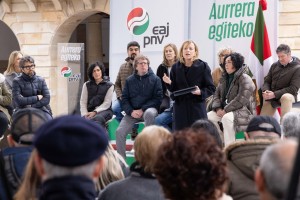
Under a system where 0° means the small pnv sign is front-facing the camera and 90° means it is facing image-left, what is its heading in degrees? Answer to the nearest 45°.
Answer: approximately 0°

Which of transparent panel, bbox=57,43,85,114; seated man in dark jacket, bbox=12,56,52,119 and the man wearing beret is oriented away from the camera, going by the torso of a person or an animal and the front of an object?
the man wearing beret

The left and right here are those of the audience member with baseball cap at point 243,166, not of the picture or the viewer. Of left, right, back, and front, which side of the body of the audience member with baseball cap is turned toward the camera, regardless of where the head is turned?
back

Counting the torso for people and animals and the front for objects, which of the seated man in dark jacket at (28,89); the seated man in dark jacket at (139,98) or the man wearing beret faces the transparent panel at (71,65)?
the man wearing beret

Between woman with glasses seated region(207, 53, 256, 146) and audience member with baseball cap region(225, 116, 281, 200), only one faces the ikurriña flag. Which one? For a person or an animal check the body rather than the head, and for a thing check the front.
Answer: the audience member with baseball cap

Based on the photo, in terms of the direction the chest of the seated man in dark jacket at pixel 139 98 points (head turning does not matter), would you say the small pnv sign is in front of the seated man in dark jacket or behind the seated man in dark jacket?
behind

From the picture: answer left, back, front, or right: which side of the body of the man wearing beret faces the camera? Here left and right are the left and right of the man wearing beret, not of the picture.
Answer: back

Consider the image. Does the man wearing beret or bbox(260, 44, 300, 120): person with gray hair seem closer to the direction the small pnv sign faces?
the man wearing beret

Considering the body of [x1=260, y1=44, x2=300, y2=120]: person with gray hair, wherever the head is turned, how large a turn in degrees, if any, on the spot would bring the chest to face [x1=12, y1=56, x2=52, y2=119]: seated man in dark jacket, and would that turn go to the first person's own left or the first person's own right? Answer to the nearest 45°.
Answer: approximately 45° to the first person's own right

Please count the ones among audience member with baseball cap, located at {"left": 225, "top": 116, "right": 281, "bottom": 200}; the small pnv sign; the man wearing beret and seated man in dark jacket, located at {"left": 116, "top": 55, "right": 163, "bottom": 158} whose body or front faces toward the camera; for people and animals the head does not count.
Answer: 2

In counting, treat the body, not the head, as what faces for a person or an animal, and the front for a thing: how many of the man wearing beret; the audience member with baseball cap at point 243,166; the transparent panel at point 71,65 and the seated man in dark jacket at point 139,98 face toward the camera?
2

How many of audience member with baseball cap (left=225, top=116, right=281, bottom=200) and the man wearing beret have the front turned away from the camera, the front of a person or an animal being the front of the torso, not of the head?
2
